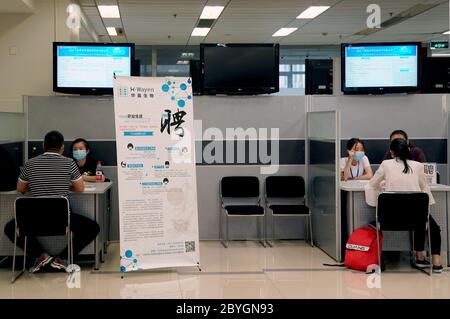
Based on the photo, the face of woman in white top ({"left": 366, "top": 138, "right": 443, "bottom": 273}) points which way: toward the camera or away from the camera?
away from the camera

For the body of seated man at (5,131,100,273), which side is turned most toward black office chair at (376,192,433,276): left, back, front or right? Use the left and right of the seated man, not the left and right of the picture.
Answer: right

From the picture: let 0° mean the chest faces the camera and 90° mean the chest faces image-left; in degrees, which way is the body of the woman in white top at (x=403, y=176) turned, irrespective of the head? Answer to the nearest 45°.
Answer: approximately 180°

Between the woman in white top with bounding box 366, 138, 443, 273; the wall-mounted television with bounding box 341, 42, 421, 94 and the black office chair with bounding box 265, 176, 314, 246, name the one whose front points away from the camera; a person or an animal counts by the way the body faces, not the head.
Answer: the woman in white top

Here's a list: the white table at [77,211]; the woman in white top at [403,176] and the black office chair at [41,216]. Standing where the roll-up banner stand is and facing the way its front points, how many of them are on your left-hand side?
1

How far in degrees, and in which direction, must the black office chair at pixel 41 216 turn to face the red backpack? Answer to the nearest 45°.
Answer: approximately 90° to its right

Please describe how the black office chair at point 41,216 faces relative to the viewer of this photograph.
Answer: facing away from the viewer

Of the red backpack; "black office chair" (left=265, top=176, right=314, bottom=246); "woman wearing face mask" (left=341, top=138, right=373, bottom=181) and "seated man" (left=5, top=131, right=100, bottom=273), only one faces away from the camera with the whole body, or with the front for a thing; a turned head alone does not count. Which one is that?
the seated man

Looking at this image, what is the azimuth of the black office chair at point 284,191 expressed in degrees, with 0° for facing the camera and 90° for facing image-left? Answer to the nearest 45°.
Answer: approximately 0°

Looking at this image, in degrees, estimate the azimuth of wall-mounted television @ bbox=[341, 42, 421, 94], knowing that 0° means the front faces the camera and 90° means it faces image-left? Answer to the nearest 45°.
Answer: approximately 0°

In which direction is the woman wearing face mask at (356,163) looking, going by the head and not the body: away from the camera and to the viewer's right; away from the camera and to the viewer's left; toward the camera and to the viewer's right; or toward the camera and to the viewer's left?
toward the camera and to the viewer's right

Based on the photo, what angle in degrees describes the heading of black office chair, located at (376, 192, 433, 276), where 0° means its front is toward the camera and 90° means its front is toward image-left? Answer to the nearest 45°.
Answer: approximately 180°

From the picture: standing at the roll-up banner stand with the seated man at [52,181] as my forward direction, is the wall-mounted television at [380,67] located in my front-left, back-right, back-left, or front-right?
back-right

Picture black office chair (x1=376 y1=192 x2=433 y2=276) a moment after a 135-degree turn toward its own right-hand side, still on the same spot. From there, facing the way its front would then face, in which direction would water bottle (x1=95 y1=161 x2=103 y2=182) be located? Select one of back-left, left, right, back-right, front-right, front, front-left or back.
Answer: back-right
